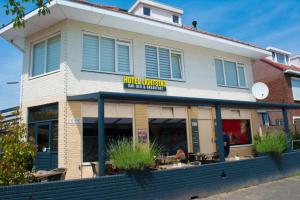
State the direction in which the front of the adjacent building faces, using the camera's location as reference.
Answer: facing the viewer and to the right of the viewer

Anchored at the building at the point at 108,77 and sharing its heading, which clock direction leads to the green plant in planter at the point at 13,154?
The green plant in planter is roughly at 2 o'clock from the building.

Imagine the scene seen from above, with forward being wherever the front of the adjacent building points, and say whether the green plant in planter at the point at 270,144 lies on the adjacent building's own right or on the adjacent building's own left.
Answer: on the adjacent building's own right

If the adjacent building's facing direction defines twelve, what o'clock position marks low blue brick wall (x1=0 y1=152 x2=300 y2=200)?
The low blue brick wall is roughly at 2 o'clock from the adjacent building.

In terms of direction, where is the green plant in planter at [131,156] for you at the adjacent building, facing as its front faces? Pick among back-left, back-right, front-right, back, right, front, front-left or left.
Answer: front-right

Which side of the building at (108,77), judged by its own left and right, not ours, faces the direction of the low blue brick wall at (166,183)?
front

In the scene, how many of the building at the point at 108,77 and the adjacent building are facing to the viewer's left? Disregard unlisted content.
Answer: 0

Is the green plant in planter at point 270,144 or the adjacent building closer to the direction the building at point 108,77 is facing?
the green plant in planter

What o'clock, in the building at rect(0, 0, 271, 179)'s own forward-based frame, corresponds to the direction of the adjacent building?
The adjacent building is roughly at 9 o'clock from the building.
